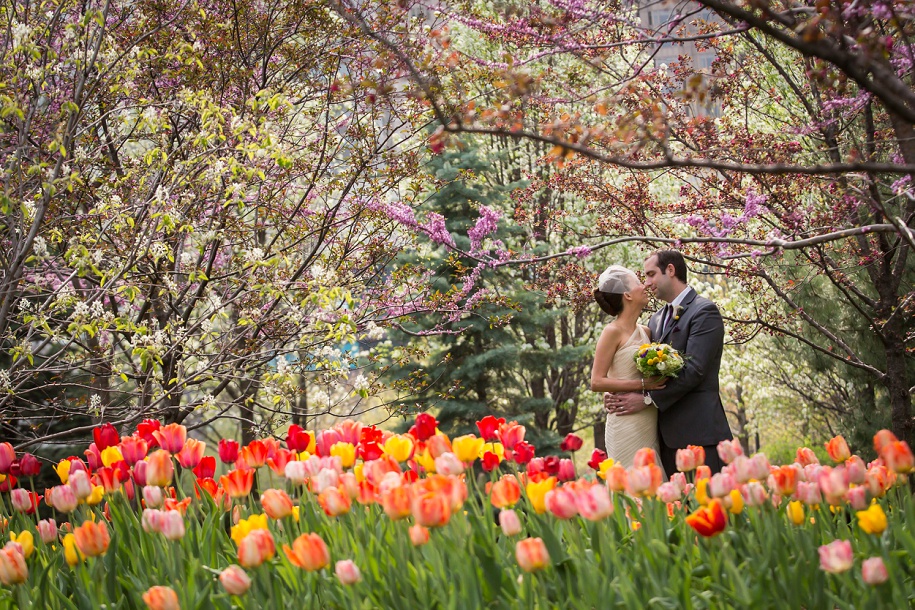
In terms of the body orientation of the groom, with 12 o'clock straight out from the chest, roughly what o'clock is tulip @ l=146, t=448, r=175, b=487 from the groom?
The tulip is roughly at 10 o'clock from the groom.

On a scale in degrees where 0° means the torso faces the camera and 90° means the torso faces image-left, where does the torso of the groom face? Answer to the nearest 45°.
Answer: approximately 90°

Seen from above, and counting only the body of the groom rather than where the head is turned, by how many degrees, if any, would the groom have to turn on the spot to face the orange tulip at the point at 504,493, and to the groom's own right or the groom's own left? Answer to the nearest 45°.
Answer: approximately 90° to the groom's own left

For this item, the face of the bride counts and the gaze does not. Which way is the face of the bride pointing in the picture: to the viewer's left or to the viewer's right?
to the viewer's right

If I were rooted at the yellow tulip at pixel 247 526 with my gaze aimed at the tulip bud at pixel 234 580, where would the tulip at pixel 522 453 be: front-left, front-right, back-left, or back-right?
back-left

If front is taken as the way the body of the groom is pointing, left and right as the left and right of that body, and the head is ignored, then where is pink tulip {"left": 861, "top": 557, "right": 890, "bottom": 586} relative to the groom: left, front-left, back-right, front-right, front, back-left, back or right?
left

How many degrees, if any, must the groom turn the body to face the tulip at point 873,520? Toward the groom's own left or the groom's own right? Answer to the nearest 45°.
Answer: approximately 90° to the groom's own left

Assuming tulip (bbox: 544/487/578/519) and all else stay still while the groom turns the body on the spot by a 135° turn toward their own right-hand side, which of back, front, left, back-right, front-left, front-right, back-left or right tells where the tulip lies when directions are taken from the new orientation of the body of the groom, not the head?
back-right

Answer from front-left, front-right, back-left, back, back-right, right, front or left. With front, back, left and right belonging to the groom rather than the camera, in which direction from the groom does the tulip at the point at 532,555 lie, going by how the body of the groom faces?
left

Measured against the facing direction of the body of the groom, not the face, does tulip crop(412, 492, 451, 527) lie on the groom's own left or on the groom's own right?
on the groom's own left

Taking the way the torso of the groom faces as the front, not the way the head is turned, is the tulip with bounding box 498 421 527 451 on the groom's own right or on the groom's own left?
on the groom's own left

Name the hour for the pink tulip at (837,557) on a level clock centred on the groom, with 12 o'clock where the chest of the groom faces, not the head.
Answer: The pink tulip is roughly at 9 o'clock from the groom.
